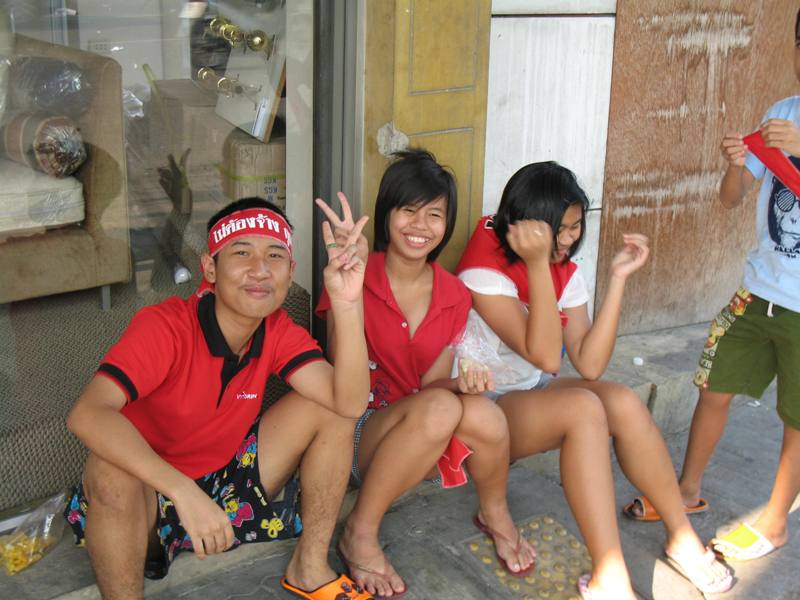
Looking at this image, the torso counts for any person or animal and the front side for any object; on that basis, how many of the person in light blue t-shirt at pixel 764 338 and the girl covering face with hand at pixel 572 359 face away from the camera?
0

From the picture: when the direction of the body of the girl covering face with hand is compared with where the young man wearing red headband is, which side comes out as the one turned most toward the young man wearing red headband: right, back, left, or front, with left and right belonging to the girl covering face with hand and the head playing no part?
right

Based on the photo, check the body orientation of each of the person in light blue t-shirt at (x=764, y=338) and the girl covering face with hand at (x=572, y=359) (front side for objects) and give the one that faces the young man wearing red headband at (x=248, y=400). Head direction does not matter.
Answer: the person in light blue t-shirt

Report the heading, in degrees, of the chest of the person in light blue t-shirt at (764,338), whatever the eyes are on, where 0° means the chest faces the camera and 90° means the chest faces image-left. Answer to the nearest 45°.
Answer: approximately 45°

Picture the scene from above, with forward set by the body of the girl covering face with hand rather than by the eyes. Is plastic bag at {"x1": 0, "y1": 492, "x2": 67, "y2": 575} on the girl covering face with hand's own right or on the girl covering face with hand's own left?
on the girl covering face with hand's own right

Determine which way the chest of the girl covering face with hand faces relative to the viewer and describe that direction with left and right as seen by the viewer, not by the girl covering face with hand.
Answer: facing the viewer and to the right of the viewer
